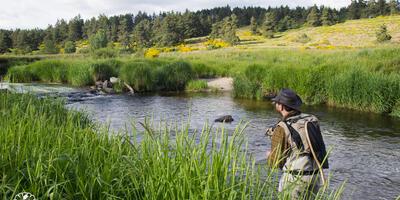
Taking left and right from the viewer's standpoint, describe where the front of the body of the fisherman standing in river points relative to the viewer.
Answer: facing away from the viewer and to the left of the viewer

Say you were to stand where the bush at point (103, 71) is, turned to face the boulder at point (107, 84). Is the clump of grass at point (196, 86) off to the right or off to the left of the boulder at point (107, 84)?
left

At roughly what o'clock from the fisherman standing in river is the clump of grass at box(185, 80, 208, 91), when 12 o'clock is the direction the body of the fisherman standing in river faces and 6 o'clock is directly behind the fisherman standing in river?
The clump of grass is roughly at 1 o'clock from the fisherman standing in river.

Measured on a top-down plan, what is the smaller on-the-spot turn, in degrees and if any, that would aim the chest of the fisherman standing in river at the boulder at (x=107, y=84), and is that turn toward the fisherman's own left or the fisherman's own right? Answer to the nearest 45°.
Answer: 0° — they already face it

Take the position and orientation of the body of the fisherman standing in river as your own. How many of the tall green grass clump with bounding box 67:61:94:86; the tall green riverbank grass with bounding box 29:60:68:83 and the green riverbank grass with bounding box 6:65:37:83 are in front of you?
3

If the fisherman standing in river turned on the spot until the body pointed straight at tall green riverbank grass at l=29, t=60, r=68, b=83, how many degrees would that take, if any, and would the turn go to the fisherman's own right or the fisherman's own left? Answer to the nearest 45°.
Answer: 0° — they already face it

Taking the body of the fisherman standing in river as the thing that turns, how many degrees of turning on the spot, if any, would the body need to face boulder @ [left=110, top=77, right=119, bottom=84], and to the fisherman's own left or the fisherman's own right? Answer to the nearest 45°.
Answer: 0° — they already face it

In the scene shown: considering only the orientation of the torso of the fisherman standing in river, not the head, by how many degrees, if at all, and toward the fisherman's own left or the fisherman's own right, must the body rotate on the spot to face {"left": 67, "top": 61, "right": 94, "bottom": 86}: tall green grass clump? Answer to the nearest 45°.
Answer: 0° — they already face it
